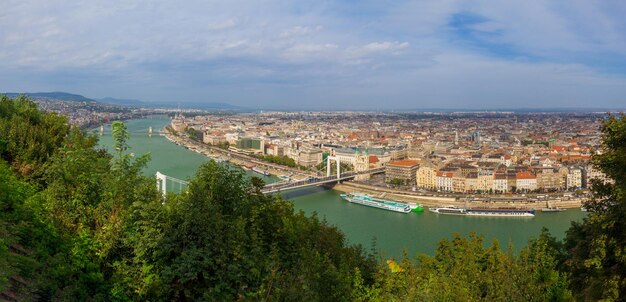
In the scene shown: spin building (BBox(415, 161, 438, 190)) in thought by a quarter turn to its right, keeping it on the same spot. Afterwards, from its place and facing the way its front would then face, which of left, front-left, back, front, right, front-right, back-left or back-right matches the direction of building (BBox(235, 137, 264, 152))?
front-right

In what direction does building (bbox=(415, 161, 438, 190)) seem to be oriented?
toward the camera

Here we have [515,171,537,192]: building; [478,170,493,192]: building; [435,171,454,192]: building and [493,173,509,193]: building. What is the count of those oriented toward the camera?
4

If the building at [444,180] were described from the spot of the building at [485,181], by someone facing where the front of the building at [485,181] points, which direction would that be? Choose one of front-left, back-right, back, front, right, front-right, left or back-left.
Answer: right

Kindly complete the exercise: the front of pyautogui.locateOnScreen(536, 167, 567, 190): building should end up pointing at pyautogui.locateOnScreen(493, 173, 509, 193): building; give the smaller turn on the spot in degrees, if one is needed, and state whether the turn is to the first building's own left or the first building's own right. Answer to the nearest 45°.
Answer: approximately 45° to the first building's own right

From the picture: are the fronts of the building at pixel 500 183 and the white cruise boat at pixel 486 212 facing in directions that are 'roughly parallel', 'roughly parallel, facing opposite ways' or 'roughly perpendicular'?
roughly perpendicular

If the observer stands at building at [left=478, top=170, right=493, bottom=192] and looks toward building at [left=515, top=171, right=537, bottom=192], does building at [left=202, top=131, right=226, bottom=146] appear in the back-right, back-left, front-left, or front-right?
back-left

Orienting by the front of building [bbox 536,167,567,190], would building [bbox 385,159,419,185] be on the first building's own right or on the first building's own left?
on the first building's own right

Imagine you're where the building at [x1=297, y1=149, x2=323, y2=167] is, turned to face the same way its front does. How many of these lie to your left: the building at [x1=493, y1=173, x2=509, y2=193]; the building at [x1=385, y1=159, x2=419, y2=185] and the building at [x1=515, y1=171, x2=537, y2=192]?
3

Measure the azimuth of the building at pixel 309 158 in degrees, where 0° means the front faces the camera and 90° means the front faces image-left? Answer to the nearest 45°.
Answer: approximately 45°

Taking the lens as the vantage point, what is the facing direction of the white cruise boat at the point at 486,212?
facing to the left of the viewer

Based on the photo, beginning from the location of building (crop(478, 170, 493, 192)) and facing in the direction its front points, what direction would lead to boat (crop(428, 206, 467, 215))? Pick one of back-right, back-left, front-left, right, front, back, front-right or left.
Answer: front

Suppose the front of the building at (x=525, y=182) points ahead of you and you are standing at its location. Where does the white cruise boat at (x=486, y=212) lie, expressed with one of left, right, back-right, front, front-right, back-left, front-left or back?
front

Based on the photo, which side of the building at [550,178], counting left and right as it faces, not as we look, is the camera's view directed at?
front

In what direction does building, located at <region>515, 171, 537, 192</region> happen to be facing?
toward the camera

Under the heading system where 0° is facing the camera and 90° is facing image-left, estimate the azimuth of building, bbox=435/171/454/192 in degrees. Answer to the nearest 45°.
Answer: approximately 0°

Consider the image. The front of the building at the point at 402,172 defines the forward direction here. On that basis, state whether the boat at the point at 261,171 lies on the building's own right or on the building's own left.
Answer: on the building's own right

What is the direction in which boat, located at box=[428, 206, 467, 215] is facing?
to the viewer's left
